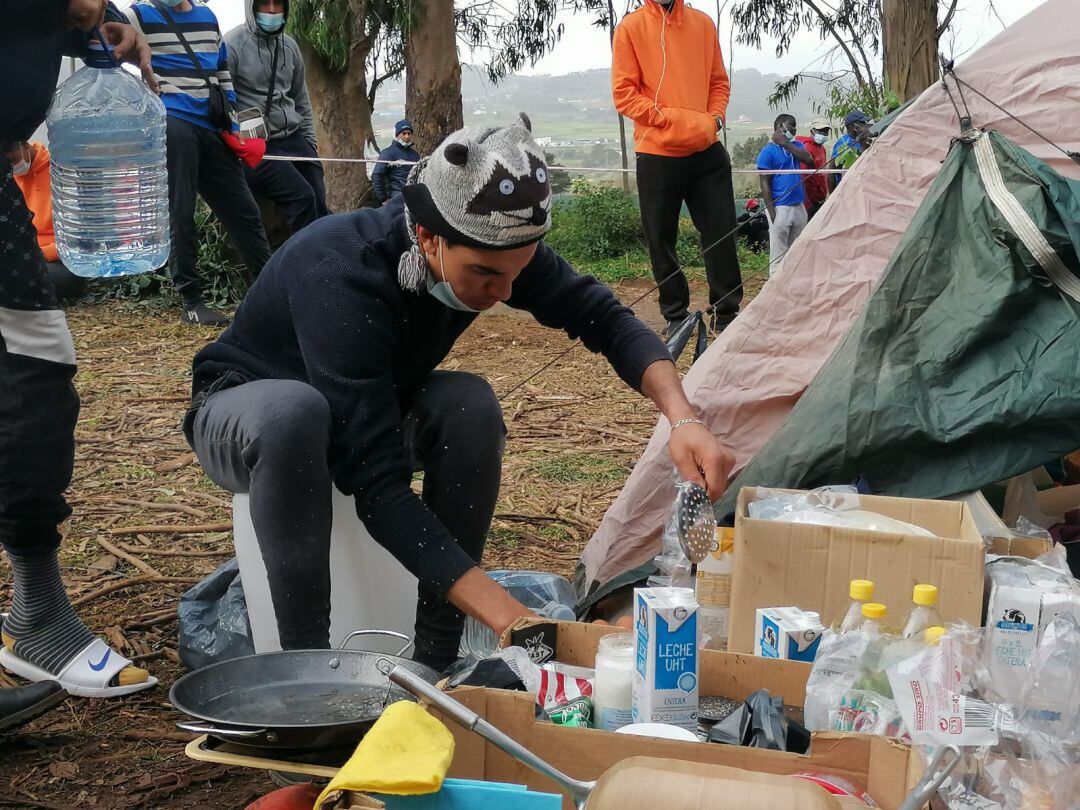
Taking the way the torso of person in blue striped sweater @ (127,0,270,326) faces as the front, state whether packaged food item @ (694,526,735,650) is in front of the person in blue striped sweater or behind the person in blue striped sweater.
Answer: in front

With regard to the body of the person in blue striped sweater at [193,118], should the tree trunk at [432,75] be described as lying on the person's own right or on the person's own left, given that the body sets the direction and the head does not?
on the person's own left

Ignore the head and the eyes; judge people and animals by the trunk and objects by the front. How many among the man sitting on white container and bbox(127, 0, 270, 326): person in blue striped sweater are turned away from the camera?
0

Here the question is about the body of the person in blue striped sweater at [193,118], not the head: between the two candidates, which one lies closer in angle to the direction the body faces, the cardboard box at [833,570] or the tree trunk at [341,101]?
the cardboard box

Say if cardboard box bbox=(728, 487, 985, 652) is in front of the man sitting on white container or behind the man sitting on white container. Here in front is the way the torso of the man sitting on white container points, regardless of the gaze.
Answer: in front

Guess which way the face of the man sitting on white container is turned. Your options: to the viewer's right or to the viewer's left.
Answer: to the viewer's right

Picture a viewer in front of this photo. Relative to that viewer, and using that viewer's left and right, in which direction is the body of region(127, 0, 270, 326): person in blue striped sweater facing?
facing the viewer and to the right of the viewer

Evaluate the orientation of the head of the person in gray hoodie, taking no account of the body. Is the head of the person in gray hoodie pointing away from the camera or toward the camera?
toward the camera

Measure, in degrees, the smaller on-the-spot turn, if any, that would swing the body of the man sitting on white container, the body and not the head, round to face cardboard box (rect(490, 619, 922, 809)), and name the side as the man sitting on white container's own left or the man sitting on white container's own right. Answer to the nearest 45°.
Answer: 0° — they already face it

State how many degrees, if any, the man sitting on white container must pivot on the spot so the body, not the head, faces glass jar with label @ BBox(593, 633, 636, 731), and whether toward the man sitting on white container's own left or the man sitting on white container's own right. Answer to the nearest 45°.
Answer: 0° — they already face it

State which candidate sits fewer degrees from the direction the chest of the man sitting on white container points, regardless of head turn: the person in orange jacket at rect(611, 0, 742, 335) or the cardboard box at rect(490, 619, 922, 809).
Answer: the cardboard box

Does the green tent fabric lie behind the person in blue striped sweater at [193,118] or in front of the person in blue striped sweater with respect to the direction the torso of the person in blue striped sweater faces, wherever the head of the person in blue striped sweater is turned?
in front

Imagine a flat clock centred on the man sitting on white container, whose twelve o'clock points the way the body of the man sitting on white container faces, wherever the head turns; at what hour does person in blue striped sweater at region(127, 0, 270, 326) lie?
The person in blue striped sweater is roughly at 7 o'clock from the man sitting on white container.

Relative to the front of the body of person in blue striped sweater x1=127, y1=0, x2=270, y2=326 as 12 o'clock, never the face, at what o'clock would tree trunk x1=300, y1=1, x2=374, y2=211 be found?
The tree trunk is roughly at 8 o'clock from the person in blue striped sweater.

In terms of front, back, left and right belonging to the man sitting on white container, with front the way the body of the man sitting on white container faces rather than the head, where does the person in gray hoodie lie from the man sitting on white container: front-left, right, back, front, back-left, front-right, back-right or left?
back-left
